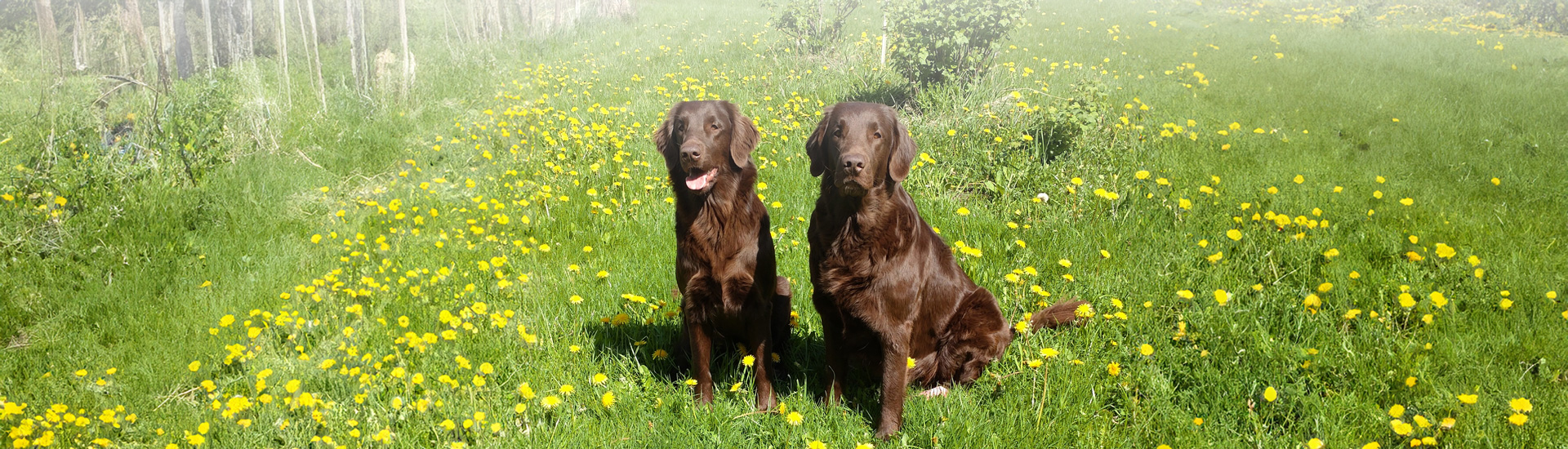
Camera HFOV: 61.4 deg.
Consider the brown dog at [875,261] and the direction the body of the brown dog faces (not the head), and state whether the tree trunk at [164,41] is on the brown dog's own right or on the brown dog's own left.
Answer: on the brown dog's own right

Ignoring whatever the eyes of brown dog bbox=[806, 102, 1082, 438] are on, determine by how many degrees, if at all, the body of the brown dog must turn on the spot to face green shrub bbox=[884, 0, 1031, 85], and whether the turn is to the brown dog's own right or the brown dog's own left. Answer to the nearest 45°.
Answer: approximately 135° to the brown dog's own right

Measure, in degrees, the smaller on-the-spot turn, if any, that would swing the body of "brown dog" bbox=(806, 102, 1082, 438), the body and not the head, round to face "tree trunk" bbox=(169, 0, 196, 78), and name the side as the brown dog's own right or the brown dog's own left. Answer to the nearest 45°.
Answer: approximately 90° to the brown dog's own right

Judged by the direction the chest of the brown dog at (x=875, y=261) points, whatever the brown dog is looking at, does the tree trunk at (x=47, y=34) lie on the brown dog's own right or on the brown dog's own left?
on the brown dog's own right

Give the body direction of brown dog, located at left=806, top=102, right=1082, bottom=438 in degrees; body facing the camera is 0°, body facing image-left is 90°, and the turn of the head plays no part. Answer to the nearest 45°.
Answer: approximately 45°

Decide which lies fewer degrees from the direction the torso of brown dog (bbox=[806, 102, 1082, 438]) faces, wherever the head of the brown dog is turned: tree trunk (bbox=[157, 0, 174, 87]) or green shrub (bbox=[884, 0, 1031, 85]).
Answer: the tree trunk

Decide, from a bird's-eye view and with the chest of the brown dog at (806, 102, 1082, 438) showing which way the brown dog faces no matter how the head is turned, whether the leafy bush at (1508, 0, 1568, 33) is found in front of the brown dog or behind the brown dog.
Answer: behind
